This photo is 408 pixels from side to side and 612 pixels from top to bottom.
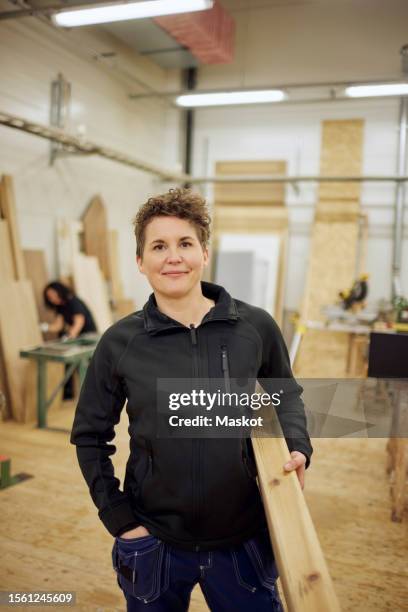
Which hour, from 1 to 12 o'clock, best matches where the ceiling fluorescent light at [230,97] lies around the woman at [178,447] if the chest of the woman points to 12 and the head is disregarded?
The ceiling fluorescent light is roughly at 6 o'clock from the woman.

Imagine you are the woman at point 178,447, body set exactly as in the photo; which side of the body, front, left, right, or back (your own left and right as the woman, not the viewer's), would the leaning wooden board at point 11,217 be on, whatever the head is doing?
back

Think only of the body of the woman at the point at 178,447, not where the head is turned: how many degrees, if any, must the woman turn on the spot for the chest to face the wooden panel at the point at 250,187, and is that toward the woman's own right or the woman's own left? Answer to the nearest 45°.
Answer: approximately 180°

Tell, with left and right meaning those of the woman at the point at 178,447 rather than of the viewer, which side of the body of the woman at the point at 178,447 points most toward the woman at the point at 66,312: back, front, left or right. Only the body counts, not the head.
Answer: back

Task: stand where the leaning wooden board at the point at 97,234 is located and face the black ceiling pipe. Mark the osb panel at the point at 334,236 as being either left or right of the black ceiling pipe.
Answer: right

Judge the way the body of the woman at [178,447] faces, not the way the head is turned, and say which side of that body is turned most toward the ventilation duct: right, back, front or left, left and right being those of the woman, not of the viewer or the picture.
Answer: back

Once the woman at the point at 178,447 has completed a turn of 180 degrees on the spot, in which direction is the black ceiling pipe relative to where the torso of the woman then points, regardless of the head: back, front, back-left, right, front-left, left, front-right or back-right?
front

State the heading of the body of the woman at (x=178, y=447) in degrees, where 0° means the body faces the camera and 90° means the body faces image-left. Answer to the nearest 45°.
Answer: approximately 0°

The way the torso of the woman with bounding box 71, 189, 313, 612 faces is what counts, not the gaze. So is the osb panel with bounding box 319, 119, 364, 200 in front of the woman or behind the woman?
behind

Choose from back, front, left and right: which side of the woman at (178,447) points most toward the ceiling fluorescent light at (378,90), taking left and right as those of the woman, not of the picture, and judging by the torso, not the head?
back

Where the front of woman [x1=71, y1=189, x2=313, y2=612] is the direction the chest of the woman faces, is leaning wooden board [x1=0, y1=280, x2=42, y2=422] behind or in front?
behind

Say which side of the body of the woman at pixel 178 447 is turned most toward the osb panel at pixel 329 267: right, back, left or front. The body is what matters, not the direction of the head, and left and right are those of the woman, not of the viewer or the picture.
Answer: back

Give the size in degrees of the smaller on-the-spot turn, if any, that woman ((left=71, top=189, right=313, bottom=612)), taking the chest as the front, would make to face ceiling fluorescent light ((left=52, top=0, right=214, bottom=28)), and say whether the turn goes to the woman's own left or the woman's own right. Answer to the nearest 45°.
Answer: approximately 180°

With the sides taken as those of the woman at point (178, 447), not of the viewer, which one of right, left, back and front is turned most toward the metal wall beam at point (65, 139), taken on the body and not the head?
back
